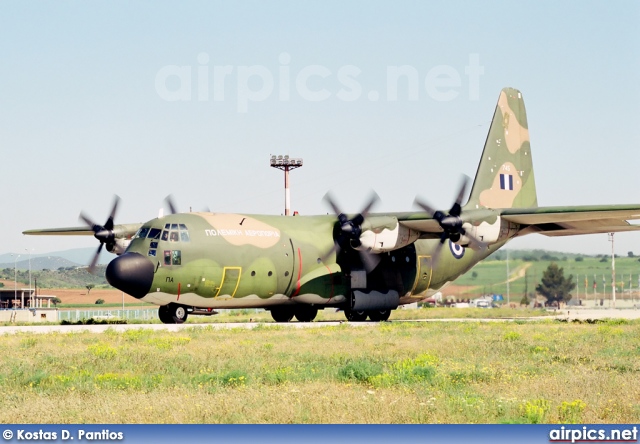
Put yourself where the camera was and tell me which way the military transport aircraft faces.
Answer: facing the viewer and to the left of the viewer
